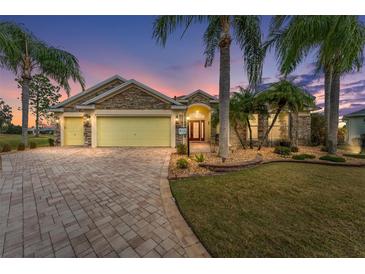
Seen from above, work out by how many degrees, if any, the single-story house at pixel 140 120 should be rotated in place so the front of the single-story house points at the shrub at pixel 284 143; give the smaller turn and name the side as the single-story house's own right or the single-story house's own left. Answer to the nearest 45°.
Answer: approximately 90° to the single-story house's own left

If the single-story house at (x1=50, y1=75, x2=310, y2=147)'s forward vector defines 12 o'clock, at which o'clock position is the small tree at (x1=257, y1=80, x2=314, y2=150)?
The small tree is roughly at 10 o'clock from the single-story house.

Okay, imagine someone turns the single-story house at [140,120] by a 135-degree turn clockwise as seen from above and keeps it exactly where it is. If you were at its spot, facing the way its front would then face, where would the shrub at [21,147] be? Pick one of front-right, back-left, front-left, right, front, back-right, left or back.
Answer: front-left

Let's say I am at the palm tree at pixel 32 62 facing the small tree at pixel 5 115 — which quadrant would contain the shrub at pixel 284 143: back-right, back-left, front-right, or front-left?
back-right

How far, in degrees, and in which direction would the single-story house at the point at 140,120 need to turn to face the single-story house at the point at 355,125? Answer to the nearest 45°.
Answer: approximately 90° to its left

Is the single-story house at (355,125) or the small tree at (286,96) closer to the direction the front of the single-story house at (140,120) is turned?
the small tree

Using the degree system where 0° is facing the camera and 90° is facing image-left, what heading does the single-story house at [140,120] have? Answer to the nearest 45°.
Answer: approximately 0°

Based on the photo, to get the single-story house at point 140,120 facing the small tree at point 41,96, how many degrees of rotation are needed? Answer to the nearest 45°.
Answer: approximately 135° to its right

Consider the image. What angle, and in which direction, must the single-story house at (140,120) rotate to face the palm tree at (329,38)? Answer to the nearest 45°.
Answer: approximately 45° to its left

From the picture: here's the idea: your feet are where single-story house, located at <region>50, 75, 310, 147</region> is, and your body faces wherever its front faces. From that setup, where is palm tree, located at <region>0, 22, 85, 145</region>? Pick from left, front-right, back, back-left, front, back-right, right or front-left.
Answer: right

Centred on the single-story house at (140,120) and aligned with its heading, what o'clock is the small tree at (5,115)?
The small tree is roughly at 4 o'clock from the single-story house.
